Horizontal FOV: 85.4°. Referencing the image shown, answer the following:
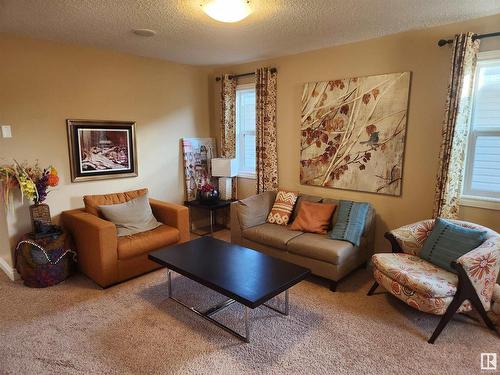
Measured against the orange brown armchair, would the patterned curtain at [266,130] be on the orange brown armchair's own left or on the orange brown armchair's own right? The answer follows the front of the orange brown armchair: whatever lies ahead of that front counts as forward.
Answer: on the orange brown armchair's own left

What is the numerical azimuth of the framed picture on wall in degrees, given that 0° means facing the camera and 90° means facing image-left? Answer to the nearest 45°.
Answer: approximately 315°

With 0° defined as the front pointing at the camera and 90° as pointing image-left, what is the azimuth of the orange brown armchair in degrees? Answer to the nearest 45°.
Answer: approximately 315°

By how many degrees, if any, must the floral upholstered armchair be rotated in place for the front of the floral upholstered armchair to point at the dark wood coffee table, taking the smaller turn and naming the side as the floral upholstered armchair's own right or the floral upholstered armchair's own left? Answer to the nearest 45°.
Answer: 0° — it already faces it

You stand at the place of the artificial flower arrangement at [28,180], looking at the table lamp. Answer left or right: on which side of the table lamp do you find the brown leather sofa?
right

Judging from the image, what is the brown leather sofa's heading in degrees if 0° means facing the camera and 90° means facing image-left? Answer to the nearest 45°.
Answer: approximately 45°

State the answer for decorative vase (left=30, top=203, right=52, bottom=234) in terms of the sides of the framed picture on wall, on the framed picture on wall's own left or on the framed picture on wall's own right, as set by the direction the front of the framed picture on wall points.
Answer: on the framed picture on wall's own right

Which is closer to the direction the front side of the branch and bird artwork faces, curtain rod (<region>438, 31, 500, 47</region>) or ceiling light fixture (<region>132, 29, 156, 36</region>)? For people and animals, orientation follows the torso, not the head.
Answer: the ceiling light fixture

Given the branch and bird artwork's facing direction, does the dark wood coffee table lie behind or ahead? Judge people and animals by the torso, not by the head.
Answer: ahead
